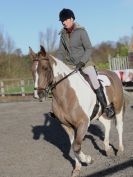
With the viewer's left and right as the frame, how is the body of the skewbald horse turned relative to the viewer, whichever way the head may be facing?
facing the viewer and to the left of the viewer

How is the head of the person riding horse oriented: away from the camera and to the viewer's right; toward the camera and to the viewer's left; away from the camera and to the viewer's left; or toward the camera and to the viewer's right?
toward the camera and to the viewer's left

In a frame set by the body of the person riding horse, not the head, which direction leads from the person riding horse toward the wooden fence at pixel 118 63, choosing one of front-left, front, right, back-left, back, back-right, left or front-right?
back-right

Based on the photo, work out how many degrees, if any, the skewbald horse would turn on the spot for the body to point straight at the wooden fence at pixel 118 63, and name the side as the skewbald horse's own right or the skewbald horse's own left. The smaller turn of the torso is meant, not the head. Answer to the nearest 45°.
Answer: approximately 135° to the skewbald horse's own right
